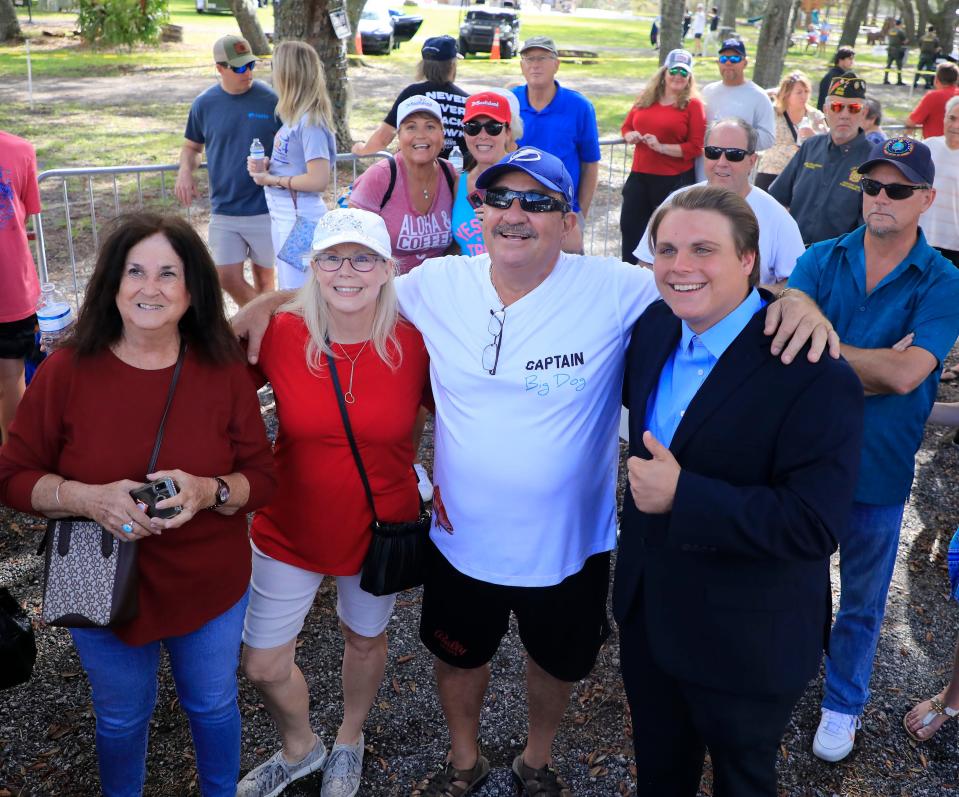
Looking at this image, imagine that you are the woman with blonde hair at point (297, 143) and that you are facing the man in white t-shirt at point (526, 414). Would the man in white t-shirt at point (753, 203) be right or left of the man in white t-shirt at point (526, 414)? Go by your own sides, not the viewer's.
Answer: left

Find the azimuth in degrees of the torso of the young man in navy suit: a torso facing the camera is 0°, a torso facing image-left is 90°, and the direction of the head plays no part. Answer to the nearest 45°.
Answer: approximately 45°

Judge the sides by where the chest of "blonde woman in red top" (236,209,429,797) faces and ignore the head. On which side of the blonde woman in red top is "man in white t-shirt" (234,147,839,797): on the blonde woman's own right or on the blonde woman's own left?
on the blonde woman's own left

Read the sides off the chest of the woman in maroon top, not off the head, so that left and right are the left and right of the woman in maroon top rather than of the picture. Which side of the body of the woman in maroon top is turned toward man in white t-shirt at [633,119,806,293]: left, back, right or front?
left

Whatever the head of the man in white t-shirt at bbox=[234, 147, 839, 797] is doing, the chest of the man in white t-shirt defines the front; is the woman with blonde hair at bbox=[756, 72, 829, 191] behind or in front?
behind

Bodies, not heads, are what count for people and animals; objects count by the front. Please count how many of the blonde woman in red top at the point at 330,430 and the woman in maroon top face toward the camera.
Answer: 2

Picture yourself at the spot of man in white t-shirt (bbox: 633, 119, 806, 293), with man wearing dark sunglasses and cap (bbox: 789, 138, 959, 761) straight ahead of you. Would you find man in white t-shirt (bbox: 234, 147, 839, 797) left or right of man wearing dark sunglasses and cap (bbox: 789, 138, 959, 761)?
right

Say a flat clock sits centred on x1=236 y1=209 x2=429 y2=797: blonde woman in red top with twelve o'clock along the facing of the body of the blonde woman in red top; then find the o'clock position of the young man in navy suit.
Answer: The young man in navy suit is roughly at 10 o'clock from the blonde woman in red top.
